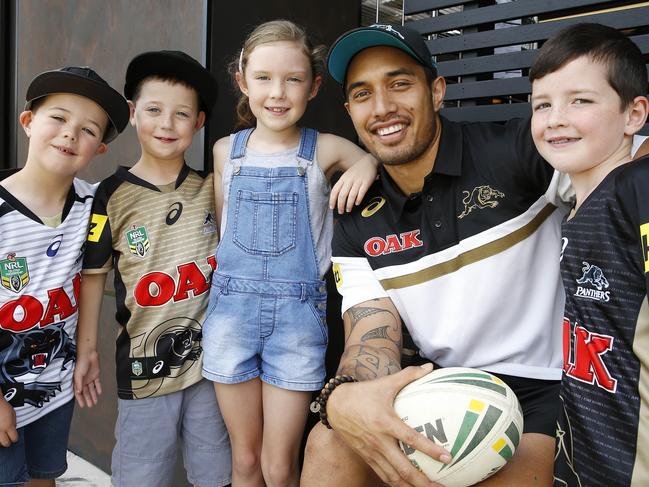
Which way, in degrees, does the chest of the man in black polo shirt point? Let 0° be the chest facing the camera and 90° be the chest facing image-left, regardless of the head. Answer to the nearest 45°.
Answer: approximately 0°

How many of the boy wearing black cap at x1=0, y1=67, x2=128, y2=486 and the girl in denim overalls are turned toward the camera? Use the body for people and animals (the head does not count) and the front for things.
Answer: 2

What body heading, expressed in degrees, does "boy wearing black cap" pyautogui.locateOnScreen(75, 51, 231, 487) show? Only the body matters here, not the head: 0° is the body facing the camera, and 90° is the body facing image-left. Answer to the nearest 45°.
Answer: approximately 0°

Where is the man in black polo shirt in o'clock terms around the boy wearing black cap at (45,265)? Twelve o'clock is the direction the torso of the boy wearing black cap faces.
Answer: The man in black polo shirt is roughly at 10 o'clock from the boy wearing black cap.

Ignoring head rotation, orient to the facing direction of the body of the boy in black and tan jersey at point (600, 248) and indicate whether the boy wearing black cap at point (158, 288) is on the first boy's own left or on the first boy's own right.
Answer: on the first boy's own right

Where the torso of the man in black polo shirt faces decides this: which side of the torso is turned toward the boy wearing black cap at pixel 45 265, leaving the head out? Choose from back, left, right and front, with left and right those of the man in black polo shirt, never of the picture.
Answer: right
